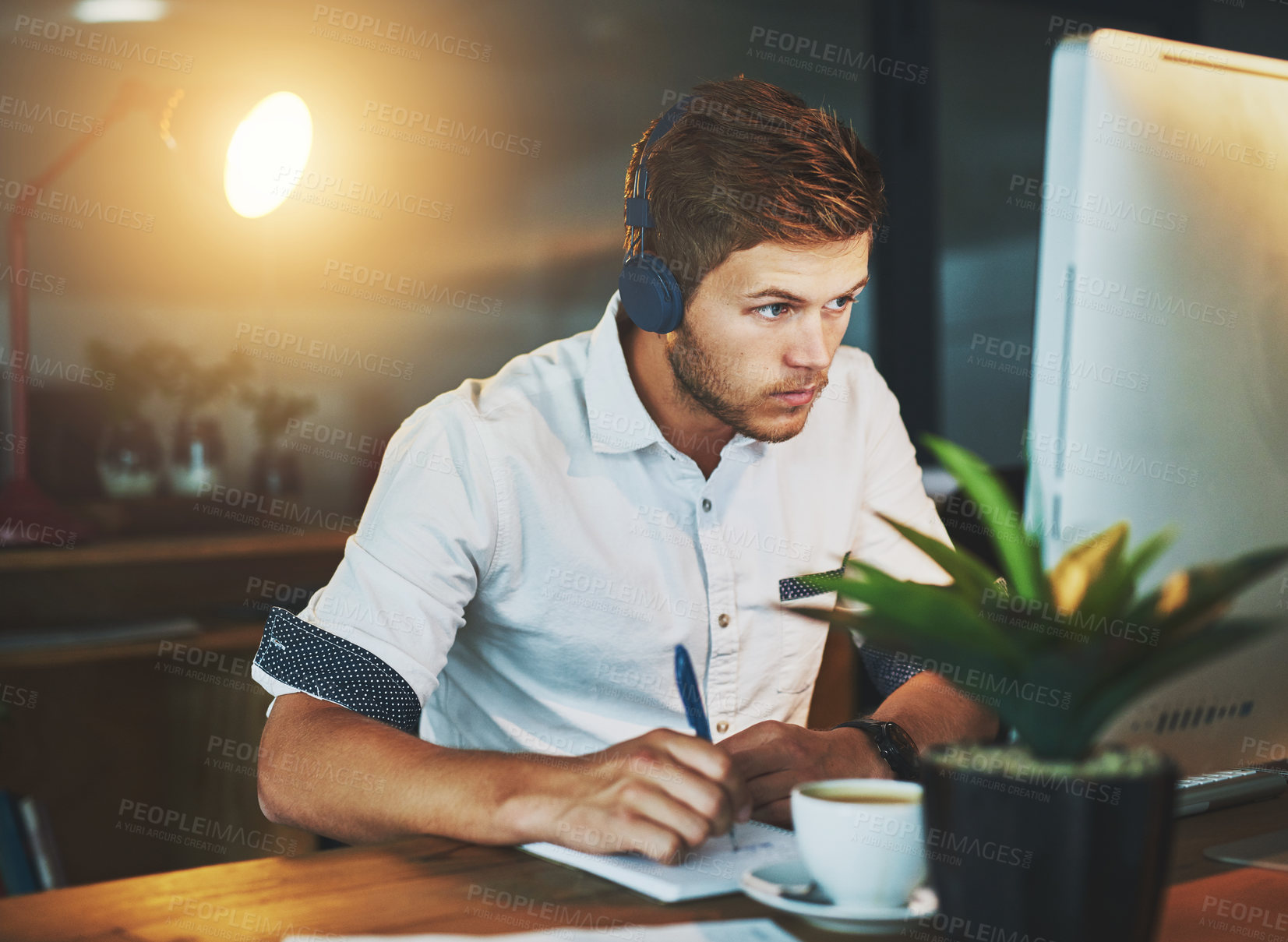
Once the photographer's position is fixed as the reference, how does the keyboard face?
facing away from the viewer and to the left of the viewer

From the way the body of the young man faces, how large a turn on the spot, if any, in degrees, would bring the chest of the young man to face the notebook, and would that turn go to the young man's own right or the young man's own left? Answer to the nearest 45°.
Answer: approximately 45° to the young man's own right

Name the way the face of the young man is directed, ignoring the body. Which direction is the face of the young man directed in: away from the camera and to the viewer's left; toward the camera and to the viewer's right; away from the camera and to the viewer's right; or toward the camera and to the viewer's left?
toward the camera and to the viewer's right

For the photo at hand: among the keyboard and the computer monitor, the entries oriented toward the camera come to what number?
0

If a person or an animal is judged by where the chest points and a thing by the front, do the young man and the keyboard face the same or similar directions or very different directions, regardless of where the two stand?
very different directions

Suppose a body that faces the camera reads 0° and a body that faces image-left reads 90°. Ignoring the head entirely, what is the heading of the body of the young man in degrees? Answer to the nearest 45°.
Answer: approximately 315°

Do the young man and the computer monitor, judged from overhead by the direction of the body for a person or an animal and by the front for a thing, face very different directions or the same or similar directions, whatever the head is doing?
very different directions
